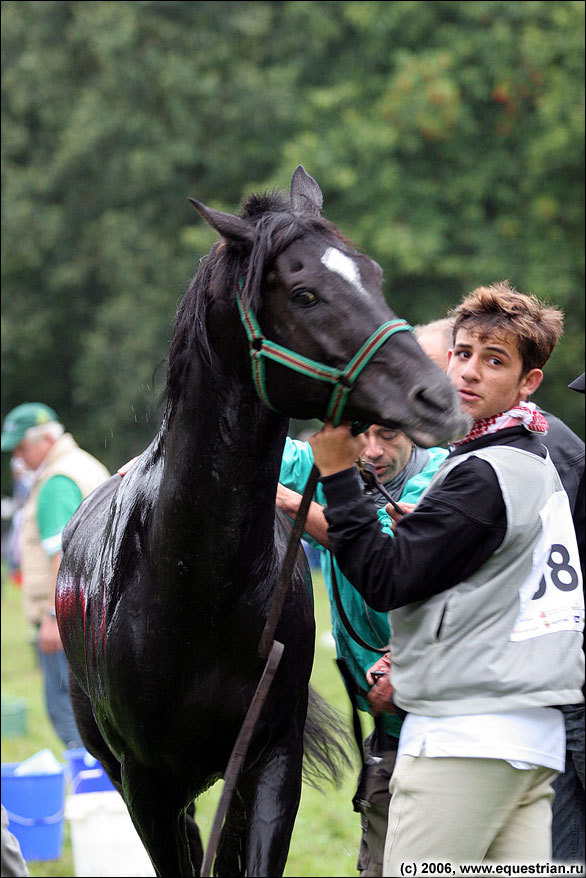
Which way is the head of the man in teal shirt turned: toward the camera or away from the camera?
toward the camera

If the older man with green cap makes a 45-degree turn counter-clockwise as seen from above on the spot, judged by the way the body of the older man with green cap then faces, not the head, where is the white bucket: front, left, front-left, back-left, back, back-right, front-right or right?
front-left

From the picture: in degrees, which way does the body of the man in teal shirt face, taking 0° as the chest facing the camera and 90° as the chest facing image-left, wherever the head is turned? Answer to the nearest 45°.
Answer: approximately 45°
